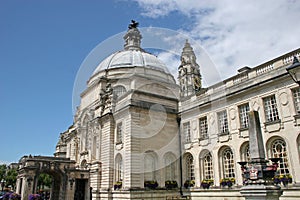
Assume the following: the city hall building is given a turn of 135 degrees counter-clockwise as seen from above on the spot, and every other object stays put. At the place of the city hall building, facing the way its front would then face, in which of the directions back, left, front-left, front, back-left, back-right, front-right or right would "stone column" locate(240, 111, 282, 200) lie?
right

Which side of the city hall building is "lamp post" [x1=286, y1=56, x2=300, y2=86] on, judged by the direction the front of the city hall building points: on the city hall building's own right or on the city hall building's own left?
on the city hall building's own left

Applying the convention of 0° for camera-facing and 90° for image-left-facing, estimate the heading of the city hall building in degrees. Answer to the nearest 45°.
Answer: approximately 45°

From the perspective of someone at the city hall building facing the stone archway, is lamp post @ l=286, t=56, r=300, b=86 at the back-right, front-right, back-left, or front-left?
back-left

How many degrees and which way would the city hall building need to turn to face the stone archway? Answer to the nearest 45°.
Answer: approximately 45° to its right
